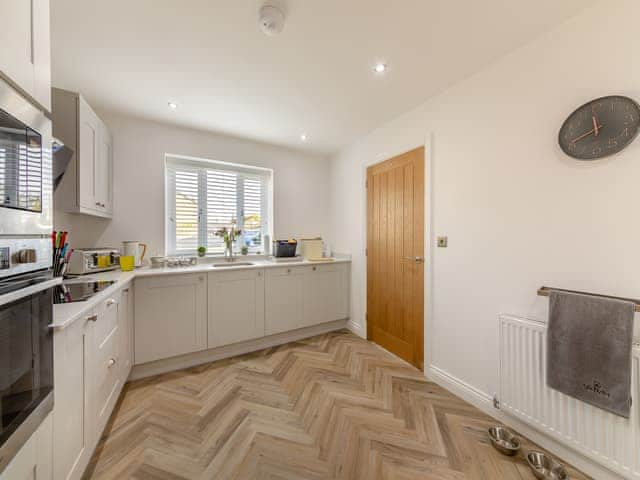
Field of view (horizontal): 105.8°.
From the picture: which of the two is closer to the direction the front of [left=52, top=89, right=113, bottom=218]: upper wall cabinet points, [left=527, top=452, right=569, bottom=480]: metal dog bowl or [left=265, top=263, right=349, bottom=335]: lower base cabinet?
the lower base cabinet

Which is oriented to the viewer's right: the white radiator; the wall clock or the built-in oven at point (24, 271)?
the built-in oven

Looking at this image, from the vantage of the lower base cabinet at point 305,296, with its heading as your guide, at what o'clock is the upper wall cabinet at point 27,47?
The upper wall cabinet is roughly at 2 o'clock from the lower base cabinet.

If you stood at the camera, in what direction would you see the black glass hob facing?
facing to the right of the viewer

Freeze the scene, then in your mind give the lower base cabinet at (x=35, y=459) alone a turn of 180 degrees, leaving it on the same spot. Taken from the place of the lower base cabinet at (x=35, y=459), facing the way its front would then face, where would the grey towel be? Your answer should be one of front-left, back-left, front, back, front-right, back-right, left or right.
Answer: back-left

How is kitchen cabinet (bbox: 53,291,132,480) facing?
to the viewer's right

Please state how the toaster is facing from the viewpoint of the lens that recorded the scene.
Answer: facing the viewer and to the right of the viewer

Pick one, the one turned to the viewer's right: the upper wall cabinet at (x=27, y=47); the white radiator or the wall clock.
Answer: the upper wall cabinet

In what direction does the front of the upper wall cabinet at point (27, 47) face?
to the viewer's right

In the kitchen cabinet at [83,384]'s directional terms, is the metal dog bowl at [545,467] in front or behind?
in front

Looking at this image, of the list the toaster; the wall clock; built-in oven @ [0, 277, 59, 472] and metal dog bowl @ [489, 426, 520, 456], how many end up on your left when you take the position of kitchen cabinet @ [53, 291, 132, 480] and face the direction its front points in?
1

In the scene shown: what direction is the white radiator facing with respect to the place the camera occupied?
facing the viewer and to the left of the viewer

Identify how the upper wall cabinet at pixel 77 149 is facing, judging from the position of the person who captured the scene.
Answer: facing to the right of the viewer

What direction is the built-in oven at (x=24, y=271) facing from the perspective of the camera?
to the viewer's right

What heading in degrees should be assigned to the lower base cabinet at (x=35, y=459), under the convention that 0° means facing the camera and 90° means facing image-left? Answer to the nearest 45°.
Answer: approximately 270°
